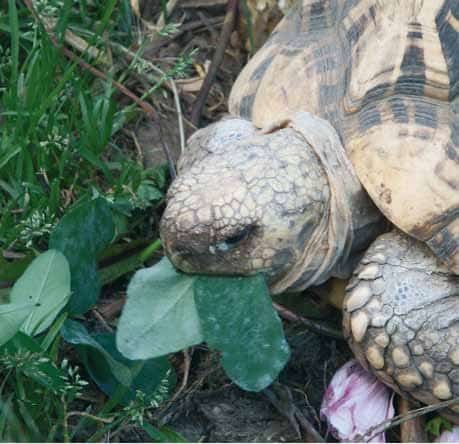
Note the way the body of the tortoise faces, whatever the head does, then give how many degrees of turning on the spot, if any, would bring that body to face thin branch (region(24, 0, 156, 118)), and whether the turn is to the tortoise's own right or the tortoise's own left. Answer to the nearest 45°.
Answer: approximately 90° to the tortoise's own right

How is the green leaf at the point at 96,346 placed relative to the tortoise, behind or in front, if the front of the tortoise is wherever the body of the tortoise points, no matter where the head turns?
in front

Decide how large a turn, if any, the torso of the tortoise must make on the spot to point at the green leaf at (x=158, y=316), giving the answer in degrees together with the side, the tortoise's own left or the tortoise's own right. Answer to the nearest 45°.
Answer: approximately 45° to the tortoise's own right

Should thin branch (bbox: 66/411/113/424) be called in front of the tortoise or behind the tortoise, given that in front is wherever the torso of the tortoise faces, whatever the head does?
in front

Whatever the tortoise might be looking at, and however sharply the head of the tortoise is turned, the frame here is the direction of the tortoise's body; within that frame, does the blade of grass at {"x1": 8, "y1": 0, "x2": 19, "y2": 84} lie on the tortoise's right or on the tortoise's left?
on the tortoise's right

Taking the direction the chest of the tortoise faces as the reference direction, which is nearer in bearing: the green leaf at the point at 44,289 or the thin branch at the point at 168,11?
the green leaf

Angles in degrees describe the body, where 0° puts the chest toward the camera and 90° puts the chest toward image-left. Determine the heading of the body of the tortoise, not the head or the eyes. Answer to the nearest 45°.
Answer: approximately 45°
